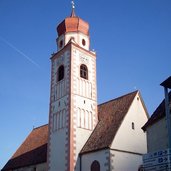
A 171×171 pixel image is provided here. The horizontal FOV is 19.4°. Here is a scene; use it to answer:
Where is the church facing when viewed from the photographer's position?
facing the viewer and to the right of the viewer
